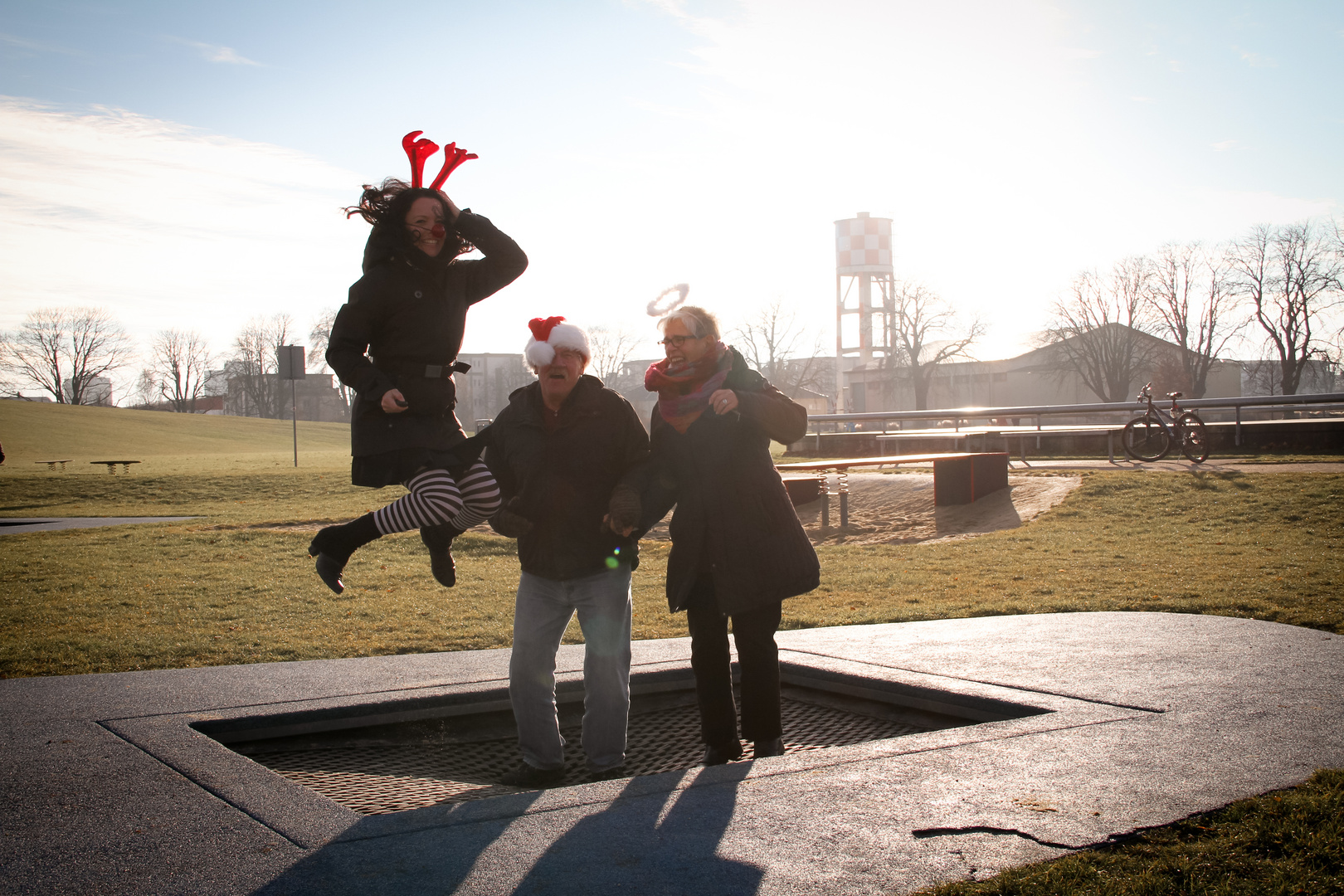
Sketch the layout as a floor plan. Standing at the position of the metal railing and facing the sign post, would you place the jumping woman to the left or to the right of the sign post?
left

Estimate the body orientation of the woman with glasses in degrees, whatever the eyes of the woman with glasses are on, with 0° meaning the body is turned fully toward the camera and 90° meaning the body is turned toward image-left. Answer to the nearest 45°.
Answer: approximately 45°

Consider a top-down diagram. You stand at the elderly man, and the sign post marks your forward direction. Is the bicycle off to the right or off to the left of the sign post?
right

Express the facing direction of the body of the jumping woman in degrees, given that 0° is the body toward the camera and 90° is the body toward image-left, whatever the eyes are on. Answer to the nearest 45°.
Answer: approximately 315°

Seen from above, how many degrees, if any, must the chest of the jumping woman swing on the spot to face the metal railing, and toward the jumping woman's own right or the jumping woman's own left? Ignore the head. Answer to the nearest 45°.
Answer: approximately 90° to the jumping woman's own left

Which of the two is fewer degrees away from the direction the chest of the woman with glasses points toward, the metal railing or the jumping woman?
the jumping woman

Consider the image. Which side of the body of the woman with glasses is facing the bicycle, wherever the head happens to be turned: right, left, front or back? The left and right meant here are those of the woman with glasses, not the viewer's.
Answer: back

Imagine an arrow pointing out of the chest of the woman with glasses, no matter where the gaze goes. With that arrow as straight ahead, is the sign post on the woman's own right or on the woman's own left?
on the woman's own right
